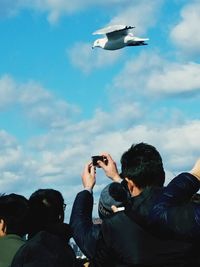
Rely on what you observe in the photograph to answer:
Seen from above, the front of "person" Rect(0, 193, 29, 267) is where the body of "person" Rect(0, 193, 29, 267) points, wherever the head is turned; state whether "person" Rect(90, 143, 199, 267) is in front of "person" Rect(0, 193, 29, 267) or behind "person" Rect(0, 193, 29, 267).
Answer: behind

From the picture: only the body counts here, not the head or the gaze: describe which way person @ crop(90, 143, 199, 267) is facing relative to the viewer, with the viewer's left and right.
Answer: facing away from the viewer and to the left of the viewer

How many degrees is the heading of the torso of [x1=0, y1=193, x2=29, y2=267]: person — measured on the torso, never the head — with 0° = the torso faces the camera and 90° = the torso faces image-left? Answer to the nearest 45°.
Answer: approximately 135°

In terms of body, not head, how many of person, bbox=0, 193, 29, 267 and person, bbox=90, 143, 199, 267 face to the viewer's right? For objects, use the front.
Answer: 0

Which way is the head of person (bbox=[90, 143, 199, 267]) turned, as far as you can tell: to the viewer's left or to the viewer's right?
to the viewer's left
